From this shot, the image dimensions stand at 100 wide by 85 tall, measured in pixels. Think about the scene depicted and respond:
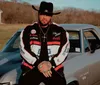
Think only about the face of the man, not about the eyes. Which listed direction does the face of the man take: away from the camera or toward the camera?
toward the camera

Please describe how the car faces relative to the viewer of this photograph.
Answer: facing the viewer and to the left of the viewer

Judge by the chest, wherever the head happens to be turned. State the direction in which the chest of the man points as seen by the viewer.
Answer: toward the camera
